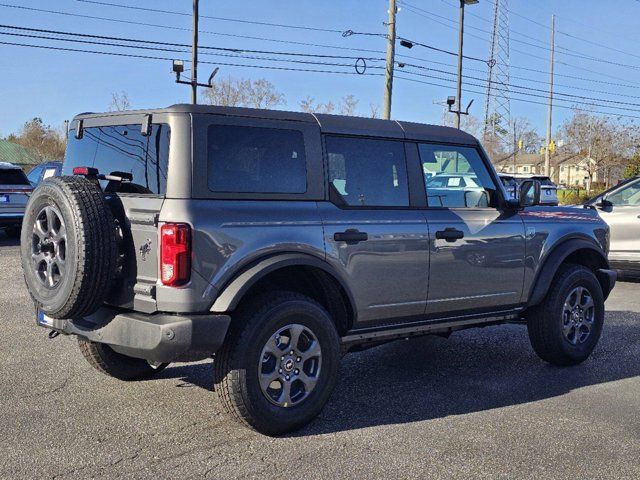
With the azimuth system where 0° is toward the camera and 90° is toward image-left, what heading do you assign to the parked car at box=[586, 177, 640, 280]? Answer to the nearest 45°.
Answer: approximately 90°

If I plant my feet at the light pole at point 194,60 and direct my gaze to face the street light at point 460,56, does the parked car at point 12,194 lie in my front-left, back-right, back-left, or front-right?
back-right

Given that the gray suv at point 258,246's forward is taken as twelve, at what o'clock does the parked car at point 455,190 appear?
The parked car is roughly at 12 o'clock from the gray suv.

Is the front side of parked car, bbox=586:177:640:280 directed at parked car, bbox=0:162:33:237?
yes

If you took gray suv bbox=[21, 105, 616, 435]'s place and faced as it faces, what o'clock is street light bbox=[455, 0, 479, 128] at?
The street light is roughly at 11 o'clock from the gray suv.

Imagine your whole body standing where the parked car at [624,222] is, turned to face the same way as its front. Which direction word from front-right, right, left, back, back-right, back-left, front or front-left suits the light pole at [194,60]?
front-right

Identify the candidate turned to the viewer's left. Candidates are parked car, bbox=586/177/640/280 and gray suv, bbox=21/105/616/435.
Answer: the parked car

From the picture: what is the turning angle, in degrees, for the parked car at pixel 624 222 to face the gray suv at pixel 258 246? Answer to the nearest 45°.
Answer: approximately 90° to its left

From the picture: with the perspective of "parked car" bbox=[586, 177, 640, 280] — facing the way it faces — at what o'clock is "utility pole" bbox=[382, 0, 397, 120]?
The utility pole is roughly at 2 o'clock from the parked car.

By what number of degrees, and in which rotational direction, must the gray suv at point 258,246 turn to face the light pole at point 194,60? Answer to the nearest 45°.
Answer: approximately 45° to its left

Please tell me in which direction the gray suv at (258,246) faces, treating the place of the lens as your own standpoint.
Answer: facing away from the viewer and to the right of the viewer

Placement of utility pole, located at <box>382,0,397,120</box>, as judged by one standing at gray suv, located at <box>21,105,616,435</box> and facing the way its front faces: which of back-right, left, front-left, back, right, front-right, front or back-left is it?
front-left

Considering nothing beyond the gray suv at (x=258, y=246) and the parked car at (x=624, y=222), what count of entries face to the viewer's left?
1
